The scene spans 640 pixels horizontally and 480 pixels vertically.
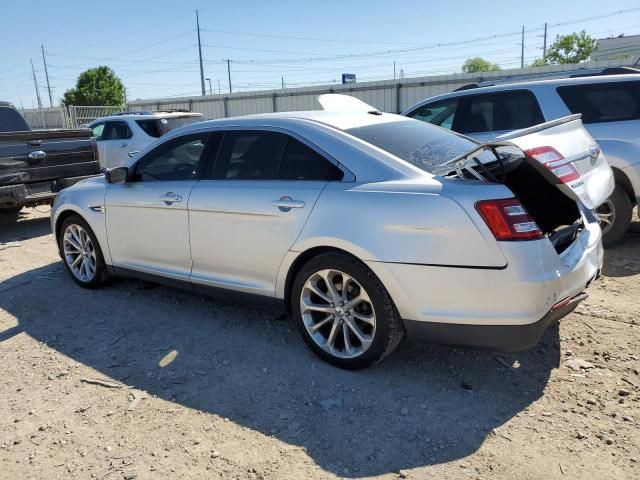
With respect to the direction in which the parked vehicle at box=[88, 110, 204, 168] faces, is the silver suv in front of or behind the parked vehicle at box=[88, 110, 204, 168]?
behind

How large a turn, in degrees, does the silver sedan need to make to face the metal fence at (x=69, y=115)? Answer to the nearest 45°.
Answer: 0° — it already faces it

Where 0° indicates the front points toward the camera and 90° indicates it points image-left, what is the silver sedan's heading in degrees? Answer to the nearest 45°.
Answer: approximately 135°

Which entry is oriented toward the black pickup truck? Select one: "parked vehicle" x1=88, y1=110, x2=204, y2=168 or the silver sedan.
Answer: the silver sedan

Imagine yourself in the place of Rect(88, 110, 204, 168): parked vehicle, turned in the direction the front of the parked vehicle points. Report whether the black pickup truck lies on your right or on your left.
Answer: on your left

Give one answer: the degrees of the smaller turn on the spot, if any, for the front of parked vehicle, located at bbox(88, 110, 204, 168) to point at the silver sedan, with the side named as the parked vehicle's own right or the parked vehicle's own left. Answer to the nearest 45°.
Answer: approximately 135° to the parked vehicle's own left

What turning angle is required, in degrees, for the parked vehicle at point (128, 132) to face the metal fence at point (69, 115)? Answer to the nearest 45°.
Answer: approximately 45° to its right

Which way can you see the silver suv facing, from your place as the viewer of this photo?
facing away from the viewer and to the left of the viewer

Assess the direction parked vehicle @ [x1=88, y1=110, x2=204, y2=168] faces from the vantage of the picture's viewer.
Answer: facing away from the viewer and to the left of the viewer
